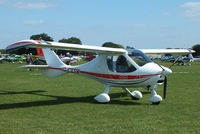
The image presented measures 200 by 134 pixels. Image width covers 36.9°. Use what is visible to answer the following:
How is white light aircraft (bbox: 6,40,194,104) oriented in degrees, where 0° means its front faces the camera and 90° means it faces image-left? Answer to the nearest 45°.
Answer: approximately 315°
